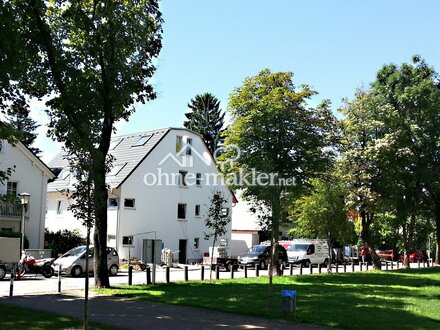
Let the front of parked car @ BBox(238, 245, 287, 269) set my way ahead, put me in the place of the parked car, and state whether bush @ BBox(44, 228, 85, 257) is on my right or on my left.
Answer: on my right

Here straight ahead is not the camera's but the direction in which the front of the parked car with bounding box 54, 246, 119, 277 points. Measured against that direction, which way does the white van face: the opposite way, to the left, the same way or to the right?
the same way

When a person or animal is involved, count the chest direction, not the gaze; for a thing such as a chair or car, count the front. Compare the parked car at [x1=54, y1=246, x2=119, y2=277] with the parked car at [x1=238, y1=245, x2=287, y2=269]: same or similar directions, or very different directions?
same or similar directions

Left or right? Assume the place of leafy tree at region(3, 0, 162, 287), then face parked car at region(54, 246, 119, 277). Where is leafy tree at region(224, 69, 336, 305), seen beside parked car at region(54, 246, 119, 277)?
right

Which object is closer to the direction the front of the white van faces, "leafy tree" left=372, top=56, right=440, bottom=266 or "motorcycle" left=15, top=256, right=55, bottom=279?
the motorcycle

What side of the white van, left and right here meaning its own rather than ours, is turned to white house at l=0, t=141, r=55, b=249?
front

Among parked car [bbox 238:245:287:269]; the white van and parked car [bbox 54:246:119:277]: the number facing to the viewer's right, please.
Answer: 0

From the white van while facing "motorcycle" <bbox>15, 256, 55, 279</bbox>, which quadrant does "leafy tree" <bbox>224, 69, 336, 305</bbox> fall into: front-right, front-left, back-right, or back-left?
front-left

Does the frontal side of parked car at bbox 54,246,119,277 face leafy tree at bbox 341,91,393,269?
no

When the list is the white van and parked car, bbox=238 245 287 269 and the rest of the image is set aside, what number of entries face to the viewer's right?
0

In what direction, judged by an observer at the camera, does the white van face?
facing the viewer and to the left of the viewer

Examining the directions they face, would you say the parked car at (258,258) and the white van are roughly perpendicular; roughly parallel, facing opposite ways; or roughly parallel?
roughly parallel

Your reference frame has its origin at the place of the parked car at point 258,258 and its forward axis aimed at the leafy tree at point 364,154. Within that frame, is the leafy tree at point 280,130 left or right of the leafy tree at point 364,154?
right

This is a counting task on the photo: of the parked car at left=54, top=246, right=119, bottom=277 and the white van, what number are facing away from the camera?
0

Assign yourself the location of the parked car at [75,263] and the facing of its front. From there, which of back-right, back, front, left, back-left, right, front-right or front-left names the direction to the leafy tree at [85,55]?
front-left

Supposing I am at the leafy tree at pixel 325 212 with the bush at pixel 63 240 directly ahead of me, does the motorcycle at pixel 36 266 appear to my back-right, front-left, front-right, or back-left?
front-left

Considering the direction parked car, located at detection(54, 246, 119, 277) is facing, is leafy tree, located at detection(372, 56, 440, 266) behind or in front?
behind

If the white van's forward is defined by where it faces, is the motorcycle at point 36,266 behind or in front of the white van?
in front
